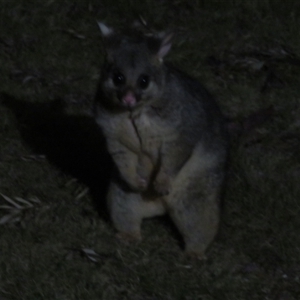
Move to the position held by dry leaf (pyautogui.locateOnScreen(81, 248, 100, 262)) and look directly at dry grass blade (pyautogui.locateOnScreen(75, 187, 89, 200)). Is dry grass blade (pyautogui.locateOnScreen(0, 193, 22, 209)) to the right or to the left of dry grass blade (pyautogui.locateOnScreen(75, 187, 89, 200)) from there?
left

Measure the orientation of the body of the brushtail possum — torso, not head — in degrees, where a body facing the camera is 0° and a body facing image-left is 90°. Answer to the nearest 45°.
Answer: approximately 45°
